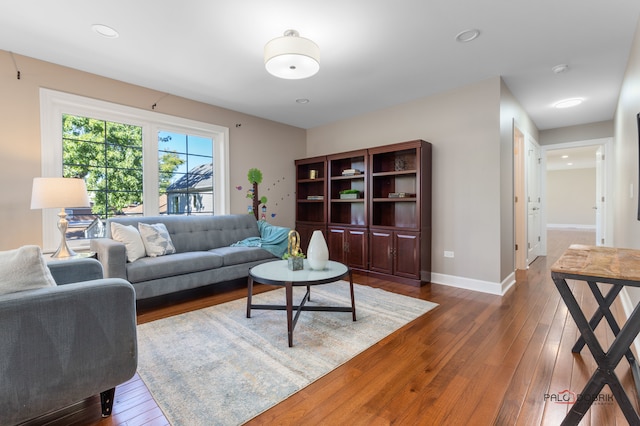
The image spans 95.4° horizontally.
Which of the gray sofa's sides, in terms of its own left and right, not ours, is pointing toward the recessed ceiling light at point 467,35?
front

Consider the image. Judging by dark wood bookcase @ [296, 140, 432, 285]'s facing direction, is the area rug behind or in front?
in front

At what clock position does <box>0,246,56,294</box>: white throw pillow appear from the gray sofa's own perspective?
The white throw pillow is roughly at 2 o'clock from the gray sofa.

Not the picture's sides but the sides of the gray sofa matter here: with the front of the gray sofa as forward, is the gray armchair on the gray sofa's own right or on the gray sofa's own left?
on the gray sofa's own right

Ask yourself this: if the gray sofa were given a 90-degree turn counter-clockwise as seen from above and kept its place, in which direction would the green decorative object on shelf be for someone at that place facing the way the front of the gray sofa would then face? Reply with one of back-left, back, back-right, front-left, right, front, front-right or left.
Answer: front-right

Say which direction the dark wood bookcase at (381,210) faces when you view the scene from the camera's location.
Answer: facing the viewer and to the left of the viewer

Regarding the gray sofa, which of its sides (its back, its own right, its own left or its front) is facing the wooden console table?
front

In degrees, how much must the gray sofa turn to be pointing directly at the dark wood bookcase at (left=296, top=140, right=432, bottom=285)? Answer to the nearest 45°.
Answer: approximately 45° to its left

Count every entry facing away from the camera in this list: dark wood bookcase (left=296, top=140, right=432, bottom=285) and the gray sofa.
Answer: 0

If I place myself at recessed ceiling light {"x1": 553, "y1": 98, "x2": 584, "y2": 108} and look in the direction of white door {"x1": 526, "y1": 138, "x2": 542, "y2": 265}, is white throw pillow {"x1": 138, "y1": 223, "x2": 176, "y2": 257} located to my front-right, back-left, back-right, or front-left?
back-left

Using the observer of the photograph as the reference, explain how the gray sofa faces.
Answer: facing the viewer and to the right of the viewer

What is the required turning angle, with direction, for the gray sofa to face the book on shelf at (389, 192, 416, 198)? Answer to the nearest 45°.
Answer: approximately 45° to its left

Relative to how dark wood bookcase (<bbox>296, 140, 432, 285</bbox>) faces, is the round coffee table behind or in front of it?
in front

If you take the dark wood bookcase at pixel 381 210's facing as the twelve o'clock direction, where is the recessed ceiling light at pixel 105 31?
The recessed ceiling light is roughly at 12 o'clock from the dark wood bookcase.
